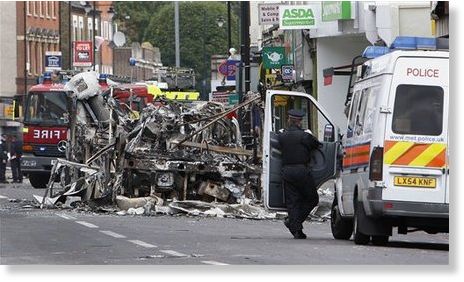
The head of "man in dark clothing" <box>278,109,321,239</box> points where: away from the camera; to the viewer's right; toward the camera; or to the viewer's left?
away from the camera

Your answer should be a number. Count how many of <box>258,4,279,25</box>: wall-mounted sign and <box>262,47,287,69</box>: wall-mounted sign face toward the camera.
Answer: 2

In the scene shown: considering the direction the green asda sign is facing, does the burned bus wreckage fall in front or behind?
in front

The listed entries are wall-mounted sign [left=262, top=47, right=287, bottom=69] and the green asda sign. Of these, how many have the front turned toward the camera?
2

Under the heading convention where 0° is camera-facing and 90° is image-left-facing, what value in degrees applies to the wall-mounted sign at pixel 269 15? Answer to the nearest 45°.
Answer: approximately 0°

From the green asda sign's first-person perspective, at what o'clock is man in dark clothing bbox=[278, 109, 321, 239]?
The man in dark clothing is roughly at 12 o'clock from the green asda sign.

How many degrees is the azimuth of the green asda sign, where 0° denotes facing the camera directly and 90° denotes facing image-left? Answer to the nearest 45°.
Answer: approximately 0°

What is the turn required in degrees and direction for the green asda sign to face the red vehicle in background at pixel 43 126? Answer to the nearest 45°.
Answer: approximately 90° to its right

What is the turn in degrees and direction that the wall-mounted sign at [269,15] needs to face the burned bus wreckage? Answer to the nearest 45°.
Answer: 0° — it already faces it
